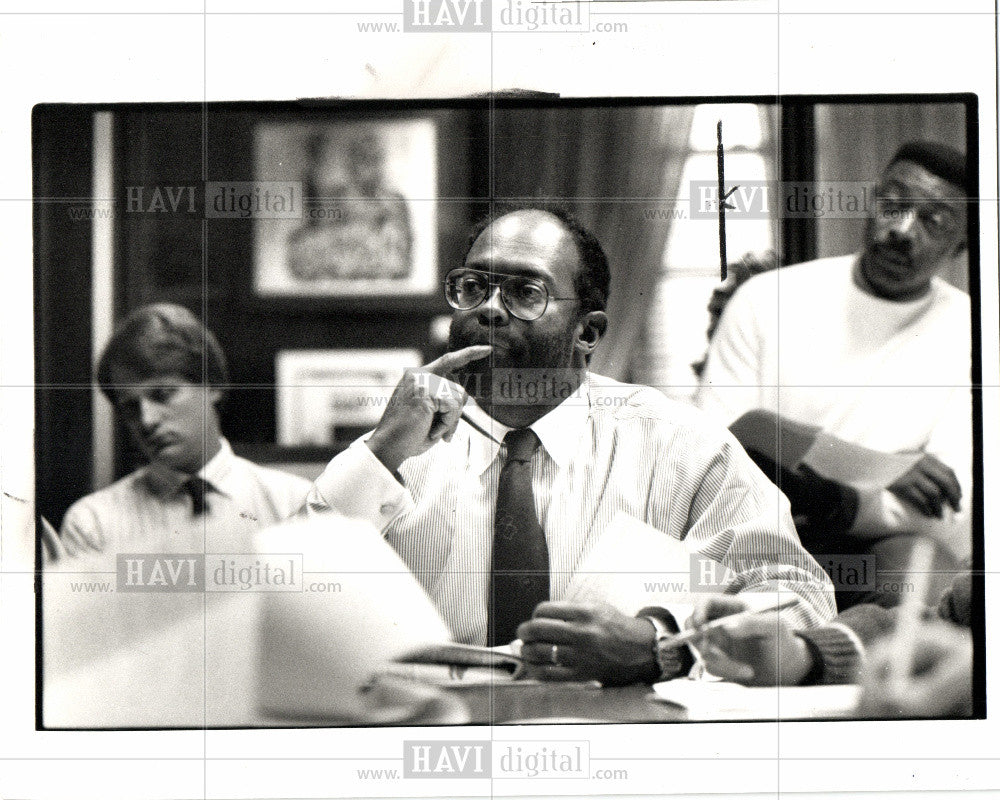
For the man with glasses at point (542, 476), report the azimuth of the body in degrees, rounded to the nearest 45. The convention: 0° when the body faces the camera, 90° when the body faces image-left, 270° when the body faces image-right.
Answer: approximately 45°

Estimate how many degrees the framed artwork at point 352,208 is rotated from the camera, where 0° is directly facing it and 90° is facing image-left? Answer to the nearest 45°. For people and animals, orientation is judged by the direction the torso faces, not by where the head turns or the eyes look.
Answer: approximately 0°

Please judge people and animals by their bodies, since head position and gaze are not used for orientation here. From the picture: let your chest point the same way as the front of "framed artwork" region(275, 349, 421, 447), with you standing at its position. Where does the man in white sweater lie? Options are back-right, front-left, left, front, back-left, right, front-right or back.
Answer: left
